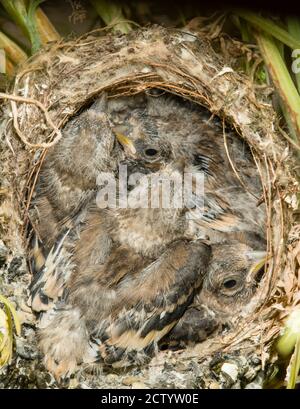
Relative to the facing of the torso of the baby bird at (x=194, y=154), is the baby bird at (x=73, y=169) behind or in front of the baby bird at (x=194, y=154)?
in front
